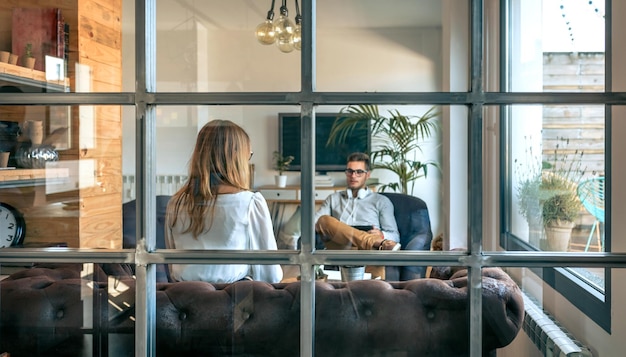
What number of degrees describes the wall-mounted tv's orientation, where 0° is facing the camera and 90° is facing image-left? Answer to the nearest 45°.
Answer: approximately 0°

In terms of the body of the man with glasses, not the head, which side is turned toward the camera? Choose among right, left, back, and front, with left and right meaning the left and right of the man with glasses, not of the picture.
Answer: front

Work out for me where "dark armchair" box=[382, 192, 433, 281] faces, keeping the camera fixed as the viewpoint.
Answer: facing the viewer and to the left of the viewer

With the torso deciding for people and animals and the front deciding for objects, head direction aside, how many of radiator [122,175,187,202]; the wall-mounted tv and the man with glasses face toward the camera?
3

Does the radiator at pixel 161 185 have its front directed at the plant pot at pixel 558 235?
no

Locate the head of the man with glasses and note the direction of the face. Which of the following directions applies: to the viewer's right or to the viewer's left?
to the viewer's left

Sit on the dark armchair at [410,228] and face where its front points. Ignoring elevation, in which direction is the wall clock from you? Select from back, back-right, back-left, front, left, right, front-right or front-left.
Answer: front-right

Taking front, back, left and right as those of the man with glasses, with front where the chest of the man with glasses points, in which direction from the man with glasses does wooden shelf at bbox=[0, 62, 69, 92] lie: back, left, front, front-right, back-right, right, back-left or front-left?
right

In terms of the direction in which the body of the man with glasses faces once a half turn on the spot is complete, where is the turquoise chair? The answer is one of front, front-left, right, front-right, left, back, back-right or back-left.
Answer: right

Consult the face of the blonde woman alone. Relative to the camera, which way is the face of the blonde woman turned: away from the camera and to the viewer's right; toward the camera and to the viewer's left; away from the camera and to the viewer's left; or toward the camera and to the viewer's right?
away from the camera and to the viewer's right

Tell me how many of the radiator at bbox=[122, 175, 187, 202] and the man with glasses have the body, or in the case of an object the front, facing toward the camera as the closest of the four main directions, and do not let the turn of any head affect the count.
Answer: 2

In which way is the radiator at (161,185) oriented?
toward the camera
